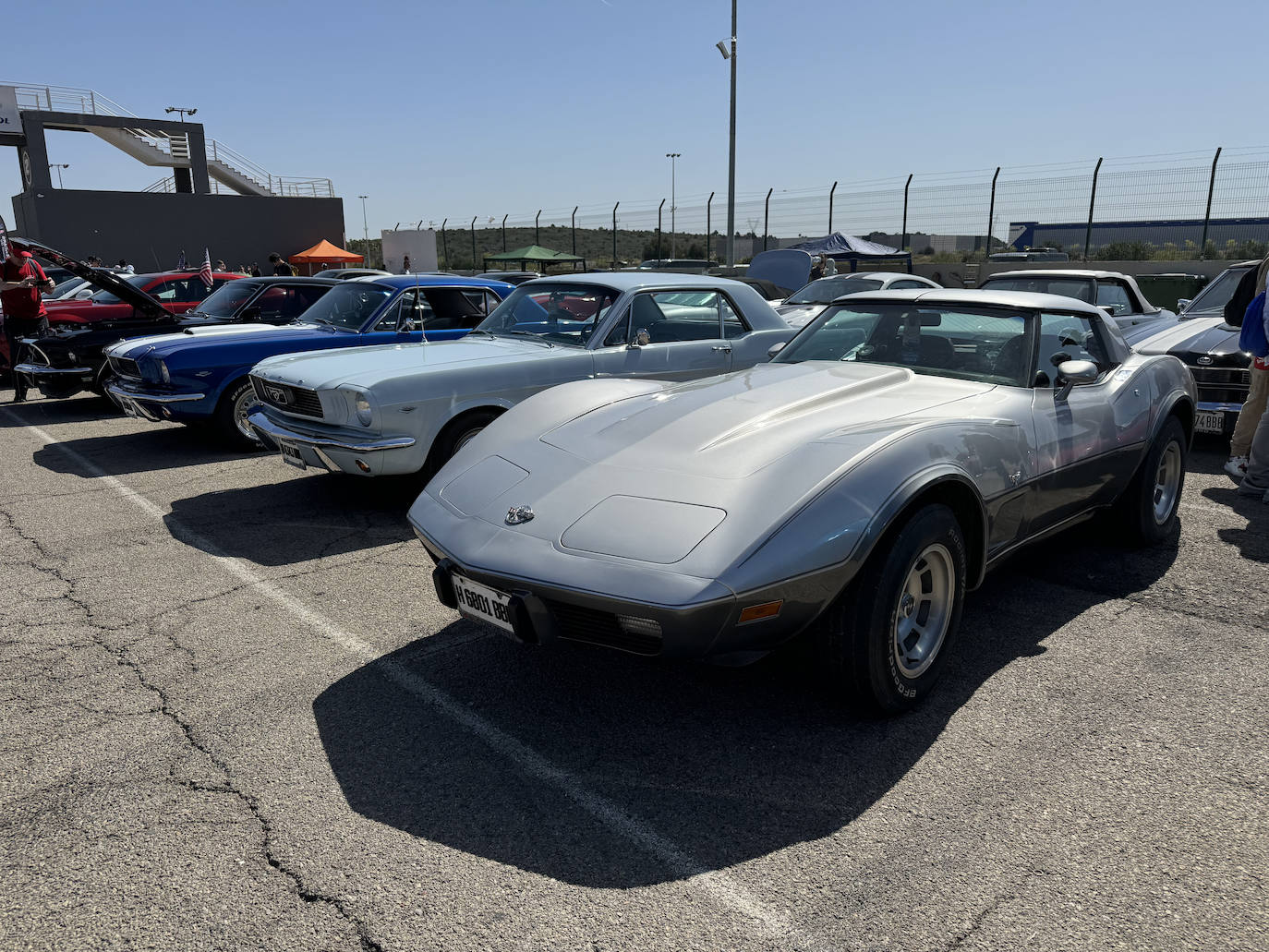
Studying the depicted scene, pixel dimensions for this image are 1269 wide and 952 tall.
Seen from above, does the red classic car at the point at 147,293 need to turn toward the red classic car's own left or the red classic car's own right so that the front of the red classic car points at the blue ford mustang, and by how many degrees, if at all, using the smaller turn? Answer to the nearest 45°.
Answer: approximately 45° to the red classic car's own left

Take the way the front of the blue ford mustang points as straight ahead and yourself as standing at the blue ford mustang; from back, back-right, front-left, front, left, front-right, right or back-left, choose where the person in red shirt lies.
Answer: right

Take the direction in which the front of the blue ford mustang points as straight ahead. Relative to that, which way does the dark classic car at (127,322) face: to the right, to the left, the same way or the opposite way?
the same way

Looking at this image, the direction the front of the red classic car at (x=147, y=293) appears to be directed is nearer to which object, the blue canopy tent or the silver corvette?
the silver corvette

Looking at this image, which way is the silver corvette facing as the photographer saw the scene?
facing the viewer and to the left of the viewer

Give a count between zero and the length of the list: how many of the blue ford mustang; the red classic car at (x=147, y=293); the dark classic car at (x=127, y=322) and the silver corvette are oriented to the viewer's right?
0

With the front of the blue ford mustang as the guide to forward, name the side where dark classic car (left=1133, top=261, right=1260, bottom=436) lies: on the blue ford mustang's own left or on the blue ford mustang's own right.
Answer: on the blue ford mustang's own left

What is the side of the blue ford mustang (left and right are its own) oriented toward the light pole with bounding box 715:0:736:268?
back

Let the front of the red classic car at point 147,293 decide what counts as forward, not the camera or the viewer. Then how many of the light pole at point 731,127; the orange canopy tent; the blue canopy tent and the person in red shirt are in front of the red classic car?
1

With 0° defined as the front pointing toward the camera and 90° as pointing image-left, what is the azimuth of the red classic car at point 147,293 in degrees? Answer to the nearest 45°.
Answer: approximately 45°

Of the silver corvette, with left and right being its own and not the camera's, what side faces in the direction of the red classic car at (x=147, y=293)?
right

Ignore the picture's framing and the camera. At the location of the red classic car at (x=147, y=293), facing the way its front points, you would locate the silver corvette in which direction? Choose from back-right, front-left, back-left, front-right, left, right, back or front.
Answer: front-left

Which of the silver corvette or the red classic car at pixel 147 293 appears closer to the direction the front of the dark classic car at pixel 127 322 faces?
the silver corvette

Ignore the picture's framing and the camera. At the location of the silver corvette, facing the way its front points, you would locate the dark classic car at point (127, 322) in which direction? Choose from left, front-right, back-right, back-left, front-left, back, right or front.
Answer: right

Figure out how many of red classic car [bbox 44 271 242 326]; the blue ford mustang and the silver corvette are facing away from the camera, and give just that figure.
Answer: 0

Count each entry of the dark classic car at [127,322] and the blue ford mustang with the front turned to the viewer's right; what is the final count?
0

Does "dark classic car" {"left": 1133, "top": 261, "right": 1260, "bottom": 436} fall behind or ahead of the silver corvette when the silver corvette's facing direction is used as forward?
behind

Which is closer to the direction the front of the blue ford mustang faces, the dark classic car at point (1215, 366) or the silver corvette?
the silver corvette
